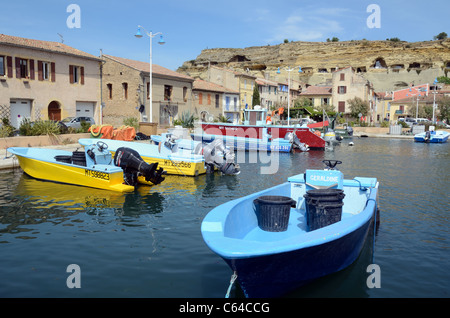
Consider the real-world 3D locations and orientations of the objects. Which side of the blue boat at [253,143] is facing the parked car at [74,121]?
front

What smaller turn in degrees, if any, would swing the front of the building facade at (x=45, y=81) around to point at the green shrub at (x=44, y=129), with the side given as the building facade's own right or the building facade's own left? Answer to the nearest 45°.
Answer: approximately 45° to the building facade's own right

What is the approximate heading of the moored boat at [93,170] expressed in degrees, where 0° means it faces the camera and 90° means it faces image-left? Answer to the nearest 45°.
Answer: approximately 135°

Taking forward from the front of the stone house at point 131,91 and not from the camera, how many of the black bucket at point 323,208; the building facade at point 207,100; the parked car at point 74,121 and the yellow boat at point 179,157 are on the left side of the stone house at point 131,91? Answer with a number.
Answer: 1

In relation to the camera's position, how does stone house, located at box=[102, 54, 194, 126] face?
facing the viewer and to the right of the viewer

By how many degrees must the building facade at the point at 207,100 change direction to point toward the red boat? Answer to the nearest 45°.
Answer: approximately 45° to its right

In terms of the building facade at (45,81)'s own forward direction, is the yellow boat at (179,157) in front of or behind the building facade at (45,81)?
in front

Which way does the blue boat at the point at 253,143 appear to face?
to the viewer's left

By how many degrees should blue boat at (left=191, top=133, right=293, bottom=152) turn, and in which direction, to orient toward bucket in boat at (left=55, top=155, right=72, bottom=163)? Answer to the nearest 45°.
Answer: approximately 45° to its left

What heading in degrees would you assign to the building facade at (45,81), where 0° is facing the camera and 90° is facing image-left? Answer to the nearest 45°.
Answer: approximately 315°

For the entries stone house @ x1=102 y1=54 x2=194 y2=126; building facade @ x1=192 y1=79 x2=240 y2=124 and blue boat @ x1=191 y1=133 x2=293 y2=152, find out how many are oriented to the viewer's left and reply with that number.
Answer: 1

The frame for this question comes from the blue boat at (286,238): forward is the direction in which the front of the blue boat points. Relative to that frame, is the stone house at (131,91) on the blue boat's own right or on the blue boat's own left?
on the blue boat's own right

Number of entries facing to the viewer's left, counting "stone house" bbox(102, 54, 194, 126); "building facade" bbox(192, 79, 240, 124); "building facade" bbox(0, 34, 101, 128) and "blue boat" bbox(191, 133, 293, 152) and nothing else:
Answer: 1

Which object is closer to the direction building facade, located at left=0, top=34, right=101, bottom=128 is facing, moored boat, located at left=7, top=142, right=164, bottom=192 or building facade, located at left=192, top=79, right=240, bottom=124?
the moored boat

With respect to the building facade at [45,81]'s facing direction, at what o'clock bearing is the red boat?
The red boat is roughly at 11 o'clock from the building facade.

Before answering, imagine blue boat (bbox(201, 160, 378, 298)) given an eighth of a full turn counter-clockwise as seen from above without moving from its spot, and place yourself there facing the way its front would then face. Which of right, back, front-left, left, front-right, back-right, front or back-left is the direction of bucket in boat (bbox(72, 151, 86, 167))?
back-right
